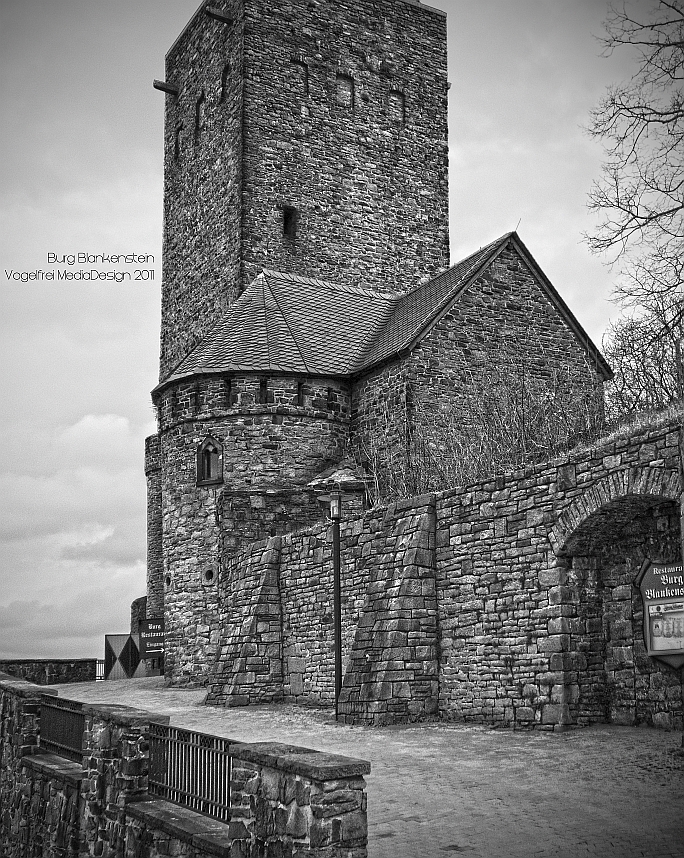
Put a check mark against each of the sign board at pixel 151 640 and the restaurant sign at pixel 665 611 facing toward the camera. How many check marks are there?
2

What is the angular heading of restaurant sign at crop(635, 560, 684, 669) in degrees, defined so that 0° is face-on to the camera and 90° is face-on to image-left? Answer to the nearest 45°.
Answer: approximately 0°

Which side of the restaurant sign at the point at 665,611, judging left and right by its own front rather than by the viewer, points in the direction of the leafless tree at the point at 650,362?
back

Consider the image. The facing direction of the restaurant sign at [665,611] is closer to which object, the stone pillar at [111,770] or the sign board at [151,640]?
the stone pillar

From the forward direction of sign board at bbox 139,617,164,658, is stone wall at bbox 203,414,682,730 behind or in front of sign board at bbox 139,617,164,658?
in front

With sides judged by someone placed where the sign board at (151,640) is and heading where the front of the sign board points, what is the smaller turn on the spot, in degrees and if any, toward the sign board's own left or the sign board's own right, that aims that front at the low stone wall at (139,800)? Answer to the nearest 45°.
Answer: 0° — it already faces it

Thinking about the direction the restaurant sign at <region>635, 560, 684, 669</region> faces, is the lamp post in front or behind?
in front

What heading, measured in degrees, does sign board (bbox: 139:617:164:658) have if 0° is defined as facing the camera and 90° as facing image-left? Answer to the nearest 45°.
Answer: approximately 0°

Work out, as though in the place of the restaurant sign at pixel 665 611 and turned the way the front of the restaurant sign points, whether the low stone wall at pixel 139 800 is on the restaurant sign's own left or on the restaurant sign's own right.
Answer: on the restaurant sign's own right

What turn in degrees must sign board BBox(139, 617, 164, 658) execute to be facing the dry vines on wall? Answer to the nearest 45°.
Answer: approximately 45° to its left

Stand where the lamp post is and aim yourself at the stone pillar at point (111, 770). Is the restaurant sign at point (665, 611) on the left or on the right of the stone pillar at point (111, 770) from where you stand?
left
